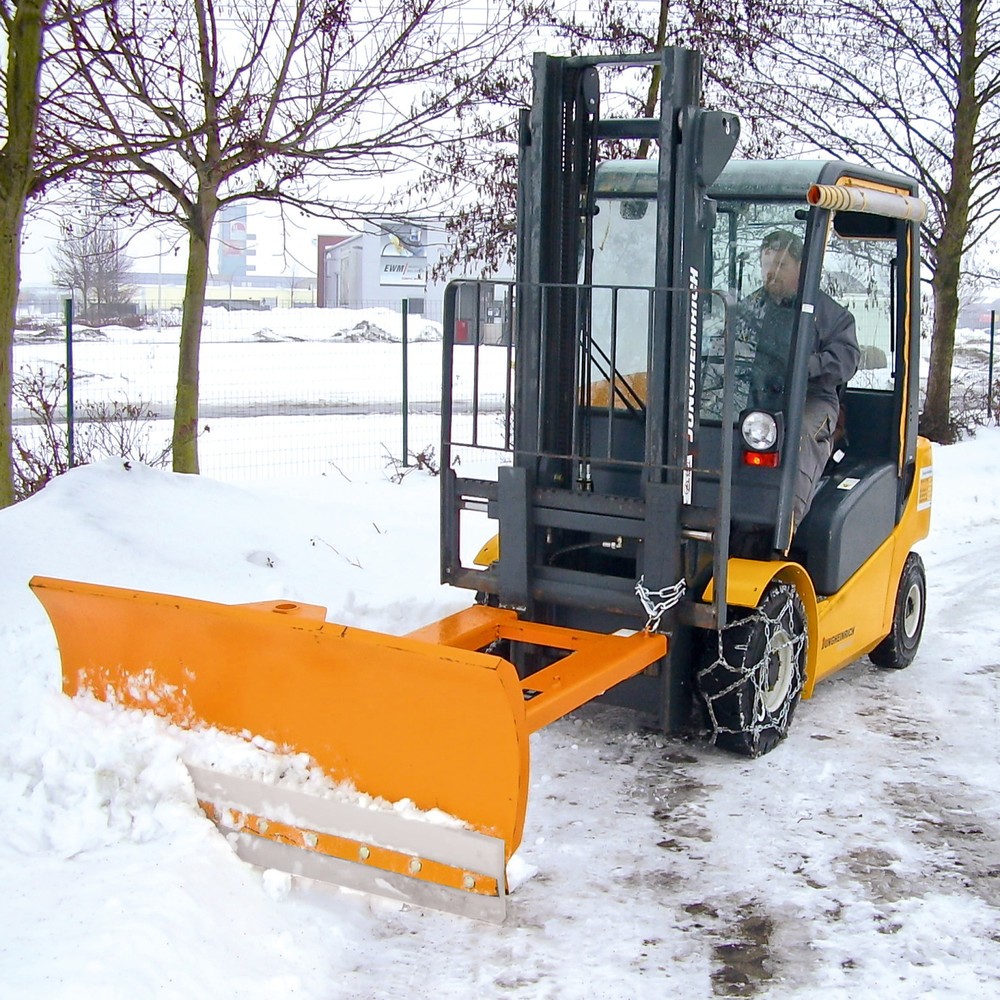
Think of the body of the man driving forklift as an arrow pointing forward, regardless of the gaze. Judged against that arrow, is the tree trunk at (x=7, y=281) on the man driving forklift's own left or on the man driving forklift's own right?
on the man driving forklift's own right

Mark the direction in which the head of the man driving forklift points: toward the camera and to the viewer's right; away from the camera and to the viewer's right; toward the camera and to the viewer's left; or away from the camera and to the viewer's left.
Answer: toward the camera and to the viewer's left

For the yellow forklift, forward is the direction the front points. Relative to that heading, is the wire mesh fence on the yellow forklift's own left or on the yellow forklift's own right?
on the yellow forklift's own right

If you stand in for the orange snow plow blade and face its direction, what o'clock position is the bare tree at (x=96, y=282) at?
The bare tree is roughly at 4 o'clock from the orange snow plow blade.

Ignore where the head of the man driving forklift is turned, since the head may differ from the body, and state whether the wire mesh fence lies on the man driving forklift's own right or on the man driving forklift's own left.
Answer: on the man driving forklift's own right

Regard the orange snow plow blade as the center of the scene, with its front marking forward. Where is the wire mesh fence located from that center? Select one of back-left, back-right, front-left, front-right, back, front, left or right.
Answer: back-right

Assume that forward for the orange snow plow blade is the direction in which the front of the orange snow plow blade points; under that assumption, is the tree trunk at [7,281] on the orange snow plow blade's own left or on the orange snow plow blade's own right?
on the orange snow plow blade's own right

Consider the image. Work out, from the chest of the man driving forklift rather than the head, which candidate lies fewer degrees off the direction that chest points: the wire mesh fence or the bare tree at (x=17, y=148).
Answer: the bare tree

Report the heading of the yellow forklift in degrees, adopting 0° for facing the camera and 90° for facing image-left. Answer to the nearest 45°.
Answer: approximately 45°

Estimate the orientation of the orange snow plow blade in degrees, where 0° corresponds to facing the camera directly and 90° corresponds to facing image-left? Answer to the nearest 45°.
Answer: approximately 45°
